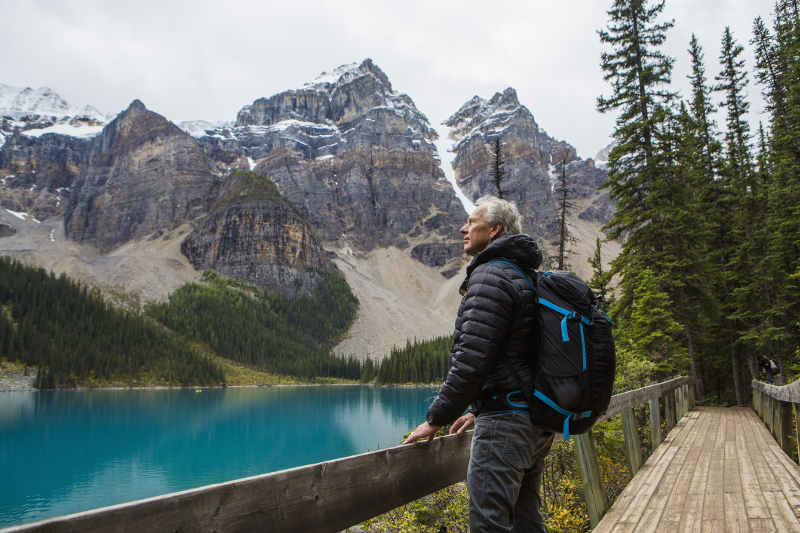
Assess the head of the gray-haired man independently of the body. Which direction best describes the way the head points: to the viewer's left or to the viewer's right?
to the viewer's left

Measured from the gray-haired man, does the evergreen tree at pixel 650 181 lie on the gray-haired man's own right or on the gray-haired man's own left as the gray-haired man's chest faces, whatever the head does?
on the gray-haired man's own right

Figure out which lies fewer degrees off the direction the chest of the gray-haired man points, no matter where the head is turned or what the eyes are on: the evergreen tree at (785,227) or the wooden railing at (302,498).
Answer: the wooden railing

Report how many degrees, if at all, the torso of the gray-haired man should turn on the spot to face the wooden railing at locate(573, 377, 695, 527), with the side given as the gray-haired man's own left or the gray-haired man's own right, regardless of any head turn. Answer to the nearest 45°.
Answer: approximately 135° to the gray-haired man's own right

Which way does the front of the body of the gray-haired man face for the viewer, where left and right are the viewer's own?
facing to the left of the viewer

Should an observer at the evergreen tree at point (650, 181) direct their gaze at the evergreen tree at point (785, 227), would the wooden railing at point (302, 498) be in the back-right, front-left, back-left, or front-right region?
back-right

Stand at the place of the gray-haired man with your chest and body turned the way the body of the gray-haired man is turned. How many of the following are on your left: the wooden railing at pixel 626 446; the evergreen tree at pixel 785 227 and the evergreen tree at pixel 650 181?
0

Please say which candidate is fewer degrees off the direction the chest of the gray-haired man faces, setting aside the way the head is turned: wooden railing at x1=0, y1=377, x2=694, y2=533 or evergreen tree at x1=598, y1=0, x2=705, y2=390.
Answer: the wooden railing

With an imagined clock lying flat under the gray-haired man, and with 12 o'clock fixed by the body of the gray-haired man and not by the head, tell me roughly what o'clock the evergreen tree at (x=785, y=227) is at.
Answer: The evergreen tree is roughly at 4 o'clock from the gray-haired man.

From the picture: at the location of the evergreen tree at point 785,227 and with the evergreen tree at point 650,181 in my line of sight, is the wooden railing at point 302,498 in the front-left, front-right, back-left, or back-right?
front-left

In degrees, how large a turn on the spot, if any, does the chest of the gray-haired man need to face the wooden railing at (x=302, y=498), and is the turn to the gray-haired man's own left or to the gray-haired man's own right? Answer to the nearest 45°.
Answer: approximately 45° to the gray-haired man's own left
